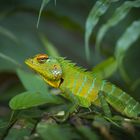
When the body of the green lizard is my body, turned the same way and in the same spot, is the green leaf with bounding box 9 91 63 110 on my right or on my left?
on my left

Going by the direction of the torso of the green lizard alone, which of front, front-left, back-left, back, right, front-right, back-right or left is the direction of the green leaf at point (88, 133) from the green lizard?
left

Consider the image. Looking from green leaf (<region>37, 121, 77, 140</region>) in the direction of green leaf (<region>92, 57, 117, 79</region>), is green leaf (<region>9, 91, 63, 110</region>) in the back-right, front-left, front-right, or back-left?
front-left

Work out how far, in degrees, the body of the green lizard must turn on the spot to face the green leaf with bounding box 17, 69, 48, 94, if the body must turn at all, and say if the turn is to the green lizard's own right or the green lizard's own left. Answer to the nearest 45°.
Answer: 0° — it already faces it

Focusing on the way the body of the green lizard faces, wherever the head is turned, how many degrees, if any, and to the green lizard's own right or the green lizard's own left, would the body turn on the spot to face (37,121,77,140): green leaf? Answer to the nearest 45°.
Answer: approximately 90° to the green lizard's own left

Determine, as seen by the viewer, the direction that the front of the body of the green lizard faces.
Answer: to the viewer's left
